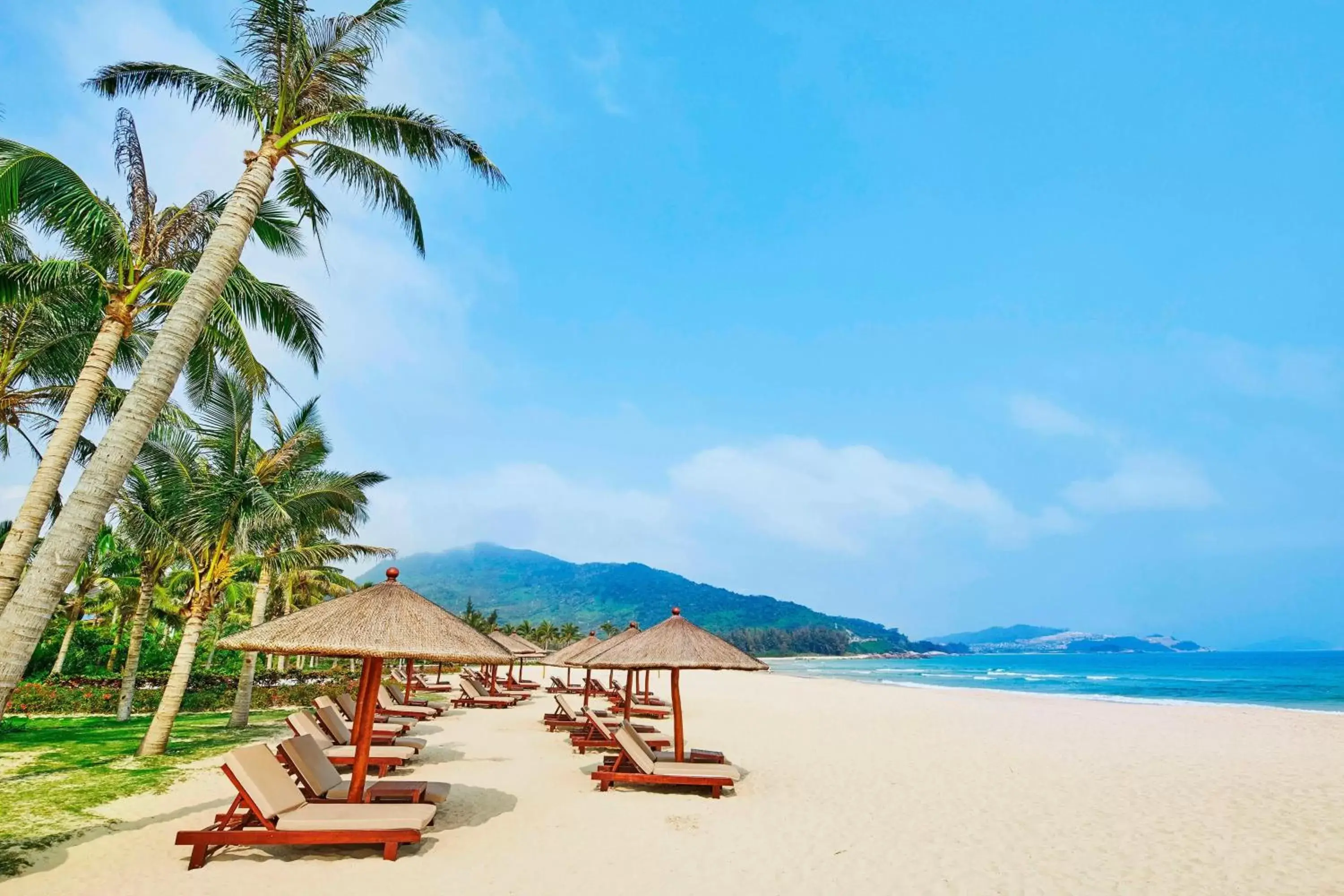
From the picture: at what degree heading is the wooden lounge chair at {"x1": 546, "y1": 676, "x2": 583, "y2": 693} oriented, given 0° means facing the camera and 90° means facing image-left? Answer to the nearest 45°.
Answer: approximately 270°

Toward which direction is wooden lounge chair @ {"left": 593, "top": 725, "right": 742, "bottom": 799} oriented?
to the viewer's right

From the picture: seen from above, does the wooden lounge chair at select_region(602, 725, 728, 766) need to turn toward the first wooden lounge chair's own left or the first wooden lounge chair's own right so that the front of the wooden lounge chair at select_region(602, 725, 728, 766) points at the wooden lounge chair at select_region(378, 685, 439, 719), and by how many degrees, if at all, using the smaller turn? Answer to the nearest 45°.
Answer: approximately 135° to the first wooden lounge chair's own left

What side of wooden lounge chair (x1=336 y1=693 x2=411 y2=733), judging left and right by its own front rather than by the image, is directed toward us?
right

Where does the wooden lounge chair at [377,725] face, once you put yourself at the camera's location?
facing to the right of the viewer

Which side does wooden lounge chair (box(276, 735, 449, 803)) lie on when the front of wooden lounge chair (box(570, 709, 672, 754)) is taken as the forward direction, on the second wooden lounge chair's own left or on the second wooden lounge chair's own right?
on the second wooden lounge chair's own right

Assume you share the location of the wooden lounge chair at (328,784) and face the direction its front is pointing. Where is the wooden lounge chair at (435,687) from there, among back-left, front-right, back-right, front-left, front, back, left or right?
left

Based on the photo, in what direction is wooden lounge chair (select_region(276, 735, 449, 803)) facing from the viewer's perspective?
to the viewer's right

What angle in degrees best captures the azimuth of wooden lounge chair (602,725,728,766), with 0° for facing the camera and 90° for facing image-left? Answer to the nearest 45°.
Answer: approximately 270°

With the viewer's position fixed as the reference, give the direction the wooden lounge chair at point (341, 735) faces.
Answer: facing to the right of the viewer

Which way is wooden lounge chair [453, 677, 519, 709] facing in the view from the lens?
facing to the right of the viewer

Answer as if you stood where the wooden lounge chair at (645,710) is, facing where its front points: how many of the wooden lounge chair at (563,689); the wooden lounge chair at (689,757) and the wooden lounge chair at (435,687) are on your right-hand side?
1

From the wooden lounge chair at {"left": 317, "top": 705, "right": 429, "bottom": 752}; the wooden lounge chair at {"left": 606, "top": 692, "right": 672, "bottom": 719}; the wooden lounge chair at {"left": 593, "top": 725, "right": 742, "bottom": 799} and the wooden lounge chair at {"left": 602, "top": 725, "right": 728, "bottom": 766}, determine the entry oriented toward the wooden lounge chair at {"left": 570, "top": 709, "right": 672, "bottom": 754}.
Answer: the wooden lounge chair at {"left": 317, "top": 705, "right": 429, "bottom": 752}

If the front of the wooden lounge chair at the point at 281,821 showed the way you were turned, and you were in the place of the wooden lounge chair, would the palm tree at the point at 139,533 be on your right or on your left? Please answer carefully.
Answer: on your left

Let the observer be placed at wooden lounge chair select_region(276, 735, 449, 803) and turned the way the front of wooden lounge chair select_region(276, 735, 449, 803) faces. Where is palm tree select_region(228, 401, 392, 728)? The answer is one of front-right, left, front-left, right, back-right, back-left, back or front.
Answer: left

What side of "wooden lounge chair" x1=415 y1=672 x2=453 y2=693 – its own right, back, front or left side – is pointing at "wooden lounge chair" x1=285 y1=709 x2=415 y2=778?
right
